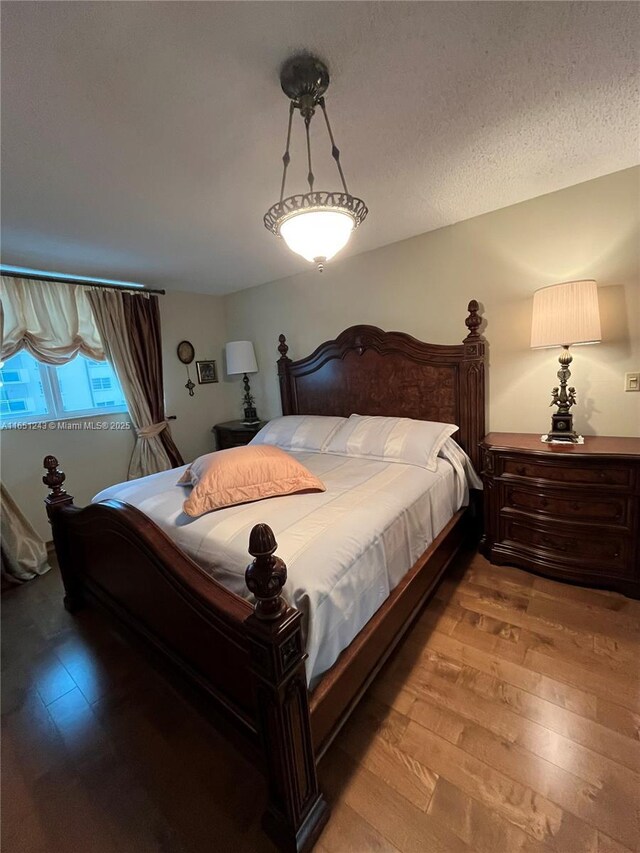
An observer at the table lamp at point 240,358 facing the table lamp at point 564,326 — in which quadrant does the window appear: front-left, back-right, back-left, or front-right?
back-right

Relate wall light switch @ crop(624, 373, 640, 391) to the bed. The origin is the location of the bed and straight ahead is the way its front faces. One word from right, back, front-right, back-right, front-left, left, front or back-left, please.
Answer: back-left

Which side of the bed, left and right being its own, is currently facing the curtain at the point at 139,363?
right

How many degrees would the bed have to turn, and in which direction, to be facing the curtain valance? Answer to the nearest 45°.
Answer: approximately 90° to its right

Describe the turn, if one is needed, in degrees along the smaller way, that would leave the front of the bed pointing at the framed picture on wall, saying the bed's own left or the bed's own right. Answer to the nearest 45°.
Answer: approximately 135° to the bed's own right

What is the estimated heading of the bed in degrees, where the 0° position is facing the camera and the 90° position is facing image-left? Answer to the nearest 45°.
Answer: approximately 45°

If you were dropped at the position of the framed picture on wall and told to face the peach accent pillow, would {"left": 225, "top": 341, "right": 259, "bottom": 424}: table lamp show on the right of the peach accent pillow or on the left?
left

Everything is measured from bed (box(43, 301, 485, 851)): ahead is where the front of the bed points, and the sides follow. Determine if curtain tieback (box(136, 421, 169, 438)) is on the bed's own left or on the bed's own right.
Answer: on the bed's own right

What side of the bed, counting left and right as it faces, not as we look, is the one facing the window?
right

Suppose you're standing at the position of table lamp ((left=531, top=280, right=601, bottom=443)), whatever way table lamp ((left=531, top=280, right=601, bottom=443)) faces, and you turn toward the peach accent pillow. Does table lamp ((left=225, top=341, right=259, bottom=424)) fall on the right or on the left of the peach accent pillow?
right

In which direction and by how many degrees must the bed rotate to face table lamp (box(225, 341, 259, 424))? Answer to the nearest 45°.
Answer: approximately 135° to its right
